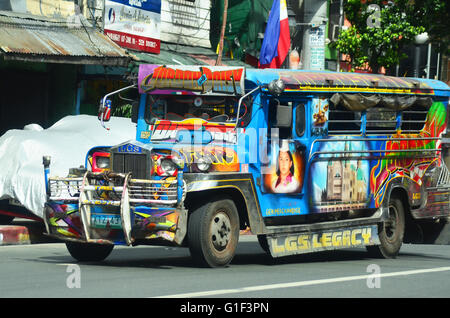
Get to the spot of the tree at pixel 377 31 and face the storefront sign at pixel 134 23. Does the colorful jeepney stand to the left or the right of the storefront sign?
left

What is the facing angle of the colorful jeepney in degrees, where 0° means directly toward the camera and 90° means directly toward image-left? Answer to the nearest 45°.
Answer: approximately 45°

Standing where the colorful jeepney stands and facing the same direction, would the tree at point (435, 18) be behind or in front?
behind

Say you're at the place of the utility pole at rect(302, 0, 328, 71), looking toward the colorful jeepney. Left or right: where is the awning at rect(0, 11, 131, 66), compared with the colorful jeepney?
right

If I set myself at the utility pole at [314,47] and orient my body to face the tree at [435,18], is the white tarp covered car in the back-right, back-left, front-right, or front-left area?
back-right

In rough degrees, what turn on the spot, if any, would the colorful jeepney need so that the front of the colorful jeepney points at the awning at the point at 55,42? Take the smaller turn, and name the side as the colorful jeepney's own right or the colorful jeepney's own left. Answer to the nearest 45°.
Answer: approximately 90° to the colorful jeepney's own right

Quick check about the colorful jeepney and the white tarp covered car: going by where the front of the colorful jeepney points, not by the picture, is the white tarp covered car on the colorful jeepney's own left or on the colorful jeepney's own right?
on the colorful jeepney's own right

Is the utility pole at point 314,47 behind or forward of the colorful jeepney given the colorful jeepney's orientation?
behind

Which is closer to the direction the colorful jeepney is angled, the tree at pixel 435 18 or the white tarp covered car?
the white tarp covered car

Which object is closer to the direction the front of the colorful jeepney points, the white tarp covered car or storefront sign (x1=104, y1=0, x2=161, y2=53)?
the white tarp covered car

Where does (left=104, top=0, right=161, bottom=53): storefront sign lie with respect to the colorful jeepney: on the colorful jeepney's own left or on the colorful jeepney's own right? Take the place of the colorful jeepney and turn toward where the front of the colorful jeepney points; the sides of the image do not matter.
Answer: on the colorful jeepney's own right

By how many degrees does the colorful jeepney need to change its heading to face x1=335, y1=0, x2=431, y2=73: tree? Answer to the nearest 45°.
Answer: approximately 135° to its right
